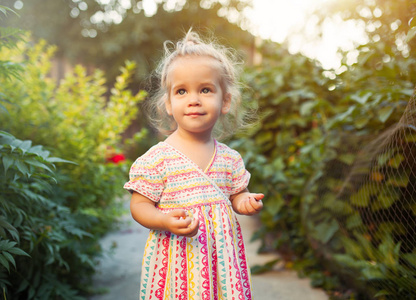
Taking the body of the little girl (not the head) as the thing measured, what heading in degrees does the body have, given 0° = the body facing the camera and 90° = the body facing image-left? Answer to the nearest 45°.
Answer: approximately 315°

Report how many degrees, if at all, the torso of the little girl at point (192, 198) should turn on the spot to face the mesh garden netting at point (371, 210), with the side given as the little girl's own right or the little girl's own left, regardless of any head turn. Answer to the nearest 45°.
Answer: approximately 90° to the little girl's own left

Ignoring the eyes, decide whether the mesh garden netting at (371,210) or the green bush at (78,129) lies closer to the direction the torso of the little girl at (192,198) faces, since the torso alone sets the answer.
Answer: the mesh garden netting
